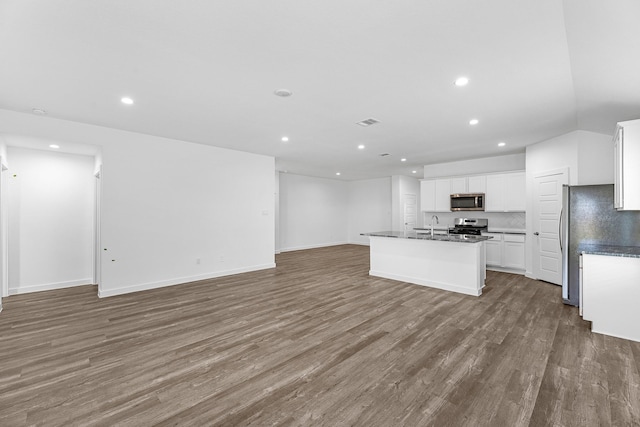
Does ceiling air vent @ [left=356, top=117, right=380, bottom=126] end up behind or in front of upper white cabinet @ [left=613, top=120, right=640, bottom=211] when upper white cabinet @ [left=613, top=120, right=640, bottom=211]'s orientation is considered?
in front

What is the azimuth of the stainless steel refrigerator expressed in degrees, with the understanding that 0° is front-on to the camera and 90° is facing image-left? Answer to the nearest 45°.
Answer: approximately 90°

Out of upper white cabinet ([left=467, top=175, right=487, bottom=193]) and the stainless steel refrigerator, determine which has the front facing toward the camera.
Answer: the upper white cabinet

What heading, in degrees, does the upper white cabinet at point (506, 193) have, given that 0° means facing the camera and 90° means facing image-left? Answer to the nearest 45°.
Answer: approximately 0°

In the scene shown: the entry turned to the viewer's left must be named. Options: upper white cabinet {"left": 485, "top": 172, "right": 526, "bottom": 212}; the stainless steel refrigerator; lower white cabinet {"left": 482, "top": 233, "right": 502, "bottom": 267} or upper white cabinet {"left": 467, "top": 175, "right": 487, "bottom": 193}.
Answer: the stainless steel refrigerator

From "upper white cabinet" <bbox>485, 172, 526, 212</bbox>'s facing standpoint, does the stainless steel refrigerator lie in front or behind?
in front

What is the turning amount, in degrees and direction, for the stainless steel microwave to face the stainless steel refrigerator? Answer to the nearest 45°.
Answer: approximately 45° to its left

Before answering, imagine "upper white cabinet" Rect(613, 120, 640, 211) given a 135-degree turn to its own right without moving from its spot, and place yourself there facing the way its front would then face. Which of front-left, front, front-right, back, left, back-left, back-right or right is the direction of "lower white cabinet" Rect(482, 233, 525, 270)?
left

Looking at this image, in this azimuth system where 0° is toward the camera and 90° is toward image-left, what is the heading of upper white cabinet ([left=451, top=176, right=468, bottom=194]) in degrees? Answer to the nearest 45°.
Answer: approximately 0°

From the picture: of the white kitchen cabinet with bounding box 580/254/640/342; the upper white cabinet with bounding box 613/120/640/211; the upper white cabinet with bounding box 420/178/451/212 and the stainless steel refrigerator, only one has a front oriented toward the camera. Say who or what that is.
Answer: the upper white cabinet with bounding box 420/178/451/212

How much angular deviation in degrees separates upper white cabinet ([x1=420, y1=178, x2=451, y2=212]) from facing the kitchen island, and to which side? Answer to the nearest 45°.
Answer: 0° — it already faces it

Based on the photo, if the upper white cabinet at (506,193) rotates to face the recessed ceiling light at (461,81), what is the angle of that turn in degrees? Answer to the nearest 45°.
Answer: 0° — it already faces it

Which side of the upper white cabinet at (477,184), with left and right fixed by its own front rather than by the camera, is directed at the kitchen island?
front

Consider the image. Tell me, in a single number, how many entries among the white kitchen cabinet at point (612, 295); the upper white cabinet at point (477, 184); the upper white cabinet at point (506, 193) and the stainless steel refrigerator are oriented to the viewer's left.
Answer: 2

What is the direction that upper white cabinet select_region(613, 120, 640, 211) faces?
to the viewer's left

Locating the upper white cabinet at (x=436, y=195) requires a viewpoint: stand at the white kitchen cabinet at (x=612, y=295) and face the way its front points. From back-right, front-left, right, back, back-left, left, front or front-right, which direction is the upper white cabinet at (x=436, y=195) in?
front-right

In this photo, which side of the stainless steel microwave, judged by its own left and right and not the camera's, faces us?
front

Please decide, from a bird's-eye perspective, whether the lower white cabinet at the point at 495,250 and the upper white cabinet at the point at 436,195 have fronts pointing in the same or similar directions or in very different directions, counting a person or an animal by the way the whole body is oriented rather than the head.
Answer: same or similar directions

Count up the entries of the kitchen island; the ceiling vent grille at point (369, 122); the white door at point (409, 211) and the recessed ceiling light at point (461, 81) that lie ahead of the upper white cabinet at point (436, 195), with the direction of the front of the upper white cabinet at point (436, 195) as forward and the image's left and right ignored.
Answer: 3

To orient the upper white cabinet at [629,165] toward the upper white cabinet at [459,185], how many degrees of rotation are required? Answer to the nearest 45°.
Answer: approximately 45° to its right
